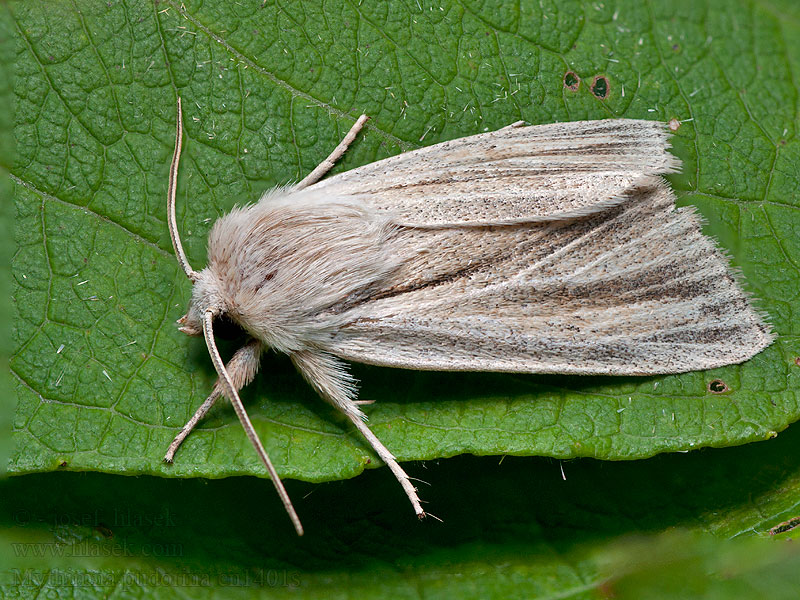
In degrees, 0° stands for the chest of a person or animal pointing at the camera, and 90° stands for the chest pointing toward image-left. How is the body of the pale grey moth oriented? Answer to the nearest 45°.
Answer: approximately 90°
